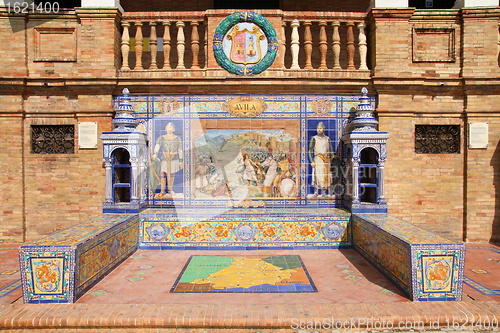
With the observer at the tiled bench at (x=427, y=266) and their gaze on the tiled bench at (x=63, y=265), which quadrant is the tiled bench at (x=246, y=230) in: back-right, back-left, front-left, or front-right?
front-right

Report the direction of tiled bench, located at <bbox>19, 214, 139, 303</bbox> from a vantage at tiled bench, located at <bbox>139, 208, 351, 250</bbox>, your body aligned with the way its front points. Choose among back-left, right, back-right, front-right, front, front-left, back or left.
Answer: front-right

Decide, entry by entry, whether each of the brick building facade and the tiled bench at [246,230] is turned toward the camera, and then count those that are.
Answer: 2

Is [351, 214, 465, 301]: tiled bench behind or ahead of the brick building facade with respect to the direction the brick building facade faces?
ahead

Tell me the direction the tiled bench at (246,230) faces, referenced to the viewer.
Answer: facing the viewer

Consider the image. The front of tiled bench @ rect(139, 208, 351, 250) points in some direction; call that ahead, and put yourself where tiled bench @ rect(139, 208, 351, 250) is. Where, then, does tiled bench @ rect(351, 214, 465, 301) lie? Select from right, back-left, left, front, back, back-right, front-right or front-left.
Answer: front-left

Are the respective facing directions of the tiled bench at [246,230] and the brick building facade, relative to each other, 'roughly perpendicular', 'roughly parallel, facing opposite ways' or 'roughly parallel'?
roughly parallel

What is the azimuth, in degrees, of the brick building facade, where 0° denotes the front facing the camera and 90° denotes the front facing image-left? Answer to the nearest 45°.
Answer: approximately 0°
